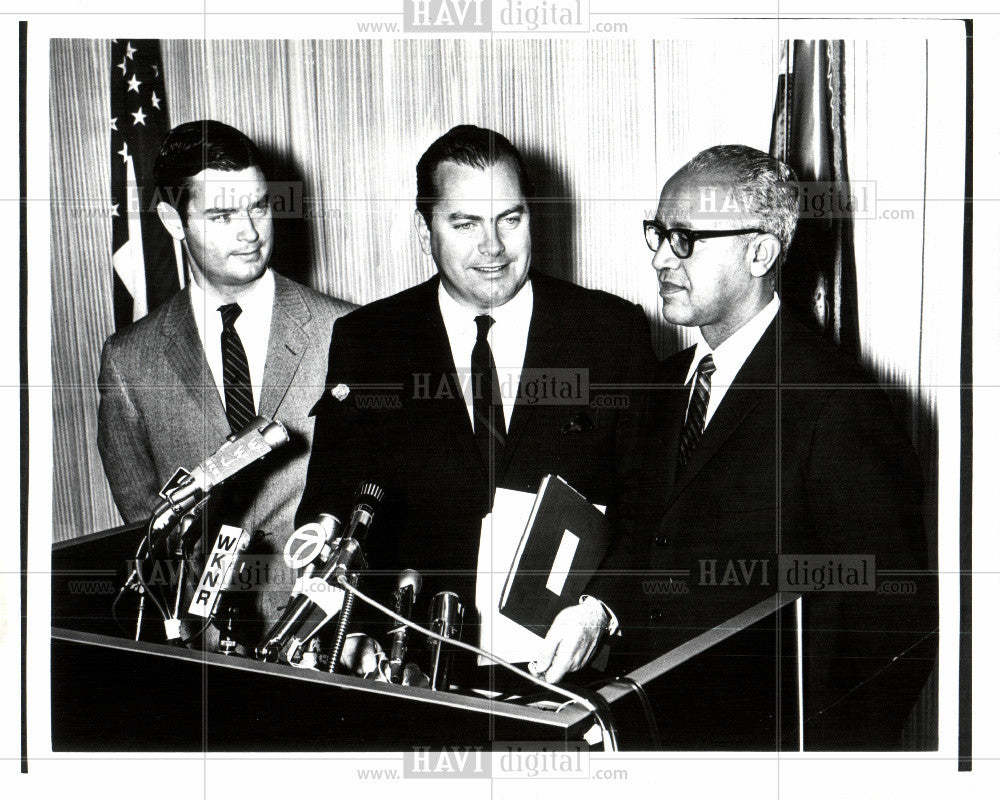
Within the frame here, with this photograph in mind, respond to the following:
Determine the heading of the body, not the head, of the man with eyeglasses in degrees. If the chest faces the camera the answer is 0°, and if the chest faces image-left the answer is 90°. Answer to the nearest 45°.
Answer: approximately 45°

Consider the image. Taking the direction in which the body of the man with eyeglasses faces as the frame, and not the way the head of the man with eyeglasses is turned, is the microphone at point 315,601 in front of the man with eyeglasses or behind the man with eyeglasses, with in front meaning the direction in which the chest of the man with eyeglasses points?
in front

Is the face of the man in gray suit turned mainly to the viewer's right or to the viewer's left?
to the viewer's right

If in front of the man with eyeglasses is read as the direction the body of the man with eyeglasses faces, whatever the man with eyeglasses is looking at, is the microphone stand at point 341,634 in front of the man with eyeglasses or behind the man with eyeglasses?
in front

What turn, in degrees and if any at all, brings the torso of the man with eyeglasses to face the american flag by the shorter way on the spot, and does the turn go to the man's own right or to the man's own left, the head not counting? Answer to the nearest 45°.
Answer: approximately 45° to the man's own right

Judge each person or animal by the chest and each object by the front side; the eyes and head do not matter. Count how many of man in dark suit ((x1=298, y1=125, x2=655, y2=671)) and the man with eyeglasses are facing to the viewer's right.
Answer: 0

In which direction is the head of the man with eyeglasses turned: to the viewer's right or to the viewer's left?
to the viewer's left
